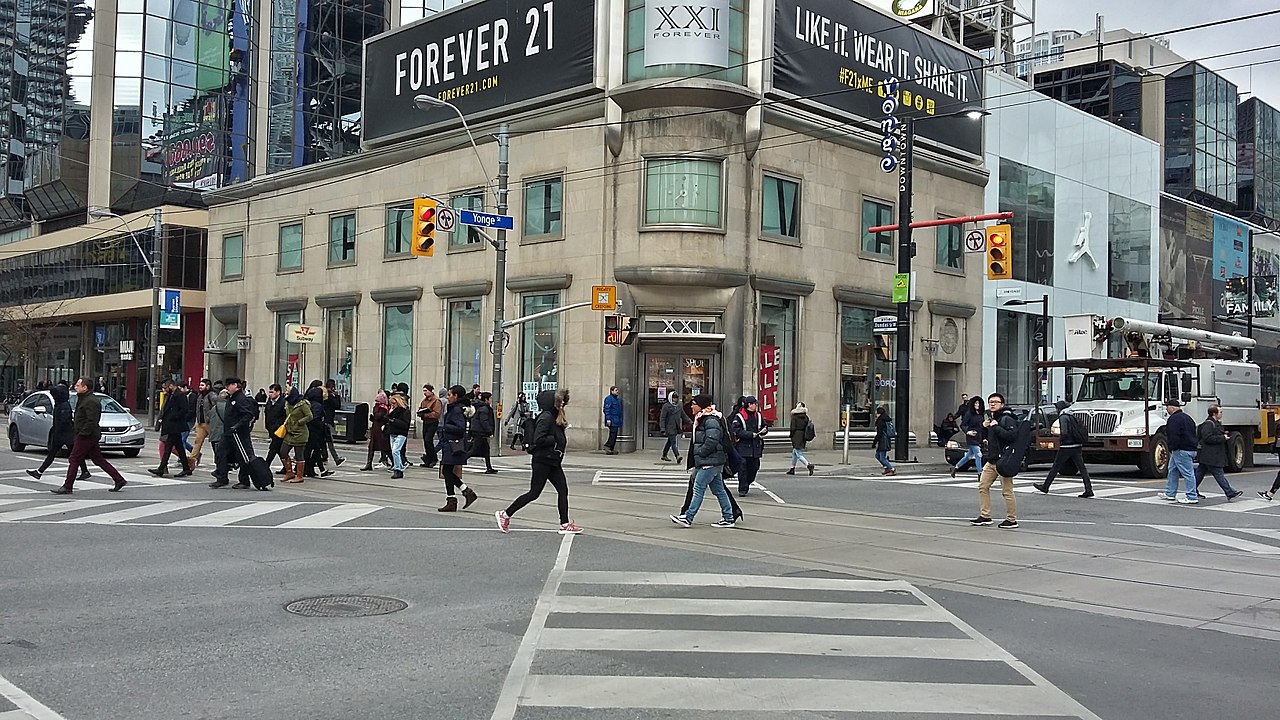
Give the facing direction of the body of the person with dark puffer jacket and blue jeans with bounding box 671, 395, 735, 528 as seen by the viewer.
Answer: to the viewer's left

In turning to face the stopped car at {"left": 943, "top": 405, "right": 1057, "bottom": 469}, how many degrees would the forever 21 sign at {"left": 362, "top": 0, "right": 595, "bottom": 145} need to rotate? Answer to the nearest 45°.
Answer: approximately 90° to its left

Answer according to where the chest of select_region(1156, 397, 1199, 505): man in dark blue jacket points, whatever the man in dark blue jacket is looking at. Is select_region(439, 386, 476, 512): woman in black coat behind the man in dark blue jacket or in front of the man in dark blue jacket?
in front

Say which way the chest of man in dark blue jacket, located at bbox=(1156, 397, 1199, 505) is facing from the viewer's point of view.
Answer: to the viewer's left

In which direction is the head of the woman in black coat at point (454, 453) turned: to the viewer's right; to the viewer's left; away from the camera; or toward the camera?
to the viewer's left

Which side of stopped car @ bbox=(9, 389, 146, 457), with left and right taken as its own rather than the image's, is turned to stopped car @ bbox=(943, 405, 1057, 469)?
front

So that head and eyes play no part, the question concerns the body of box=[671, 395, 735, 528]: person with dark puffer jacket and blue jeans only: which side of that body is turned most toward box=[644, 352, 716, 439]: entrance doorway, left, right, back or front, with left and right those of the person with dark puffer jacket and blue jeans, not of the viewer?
right

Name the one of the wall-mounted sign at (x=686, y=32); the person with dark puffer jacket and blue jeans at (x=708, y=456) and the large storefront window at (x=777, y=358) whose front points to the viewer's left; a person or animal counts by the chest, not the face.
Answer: the person with dark puffer jacket and blue jeans

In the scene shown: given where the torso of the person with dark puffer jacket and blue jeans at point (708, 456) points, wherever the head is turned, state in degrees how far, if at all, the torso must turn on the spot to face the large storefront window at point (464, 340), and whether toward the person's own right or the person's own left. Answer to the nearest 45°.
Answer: approximately 90° to the person's own right

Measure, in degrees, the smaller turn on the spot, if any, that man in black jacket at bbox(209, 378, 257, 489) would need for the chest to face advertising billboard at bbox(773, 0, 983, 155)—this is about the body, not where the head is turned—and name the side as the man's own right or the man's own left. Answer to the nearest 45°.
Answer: approximately 135° to the man's own right

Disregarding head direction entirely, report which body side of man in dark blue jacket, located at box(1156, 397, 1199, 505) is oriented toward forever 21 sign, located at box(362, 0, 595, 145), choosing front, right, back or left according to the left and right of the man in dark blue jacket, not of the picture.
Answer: front

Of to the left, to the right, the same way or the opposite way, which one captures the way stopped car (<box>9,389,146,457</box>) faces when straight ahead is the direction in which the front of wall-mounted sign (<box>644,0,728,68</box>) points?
to the left

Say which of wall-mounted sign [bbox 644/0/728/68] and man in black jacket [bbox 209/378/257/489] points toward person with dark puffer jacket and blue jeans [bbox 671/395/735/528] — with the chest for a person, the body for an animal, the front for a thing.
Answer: the wall-mounted sign

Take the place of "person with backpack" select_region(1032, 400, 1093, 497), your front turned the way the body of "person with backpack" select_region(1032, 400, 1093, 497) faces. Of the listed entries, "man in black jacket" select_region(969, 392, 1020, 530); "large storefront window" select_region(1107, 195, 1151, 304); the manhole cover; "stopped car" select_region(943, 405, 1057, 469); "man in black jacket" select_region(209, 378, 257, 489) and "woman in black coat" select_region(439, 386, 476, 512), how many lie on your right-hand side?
2

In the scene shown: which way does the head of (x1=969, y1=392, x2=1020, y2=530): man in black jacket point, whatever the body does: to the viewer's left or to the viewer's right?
to the viewer's left

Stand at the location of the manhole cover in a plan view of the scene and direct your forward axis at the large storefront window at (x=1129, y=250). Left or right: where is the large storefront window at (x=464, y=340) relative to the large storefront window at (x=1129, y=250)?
left
